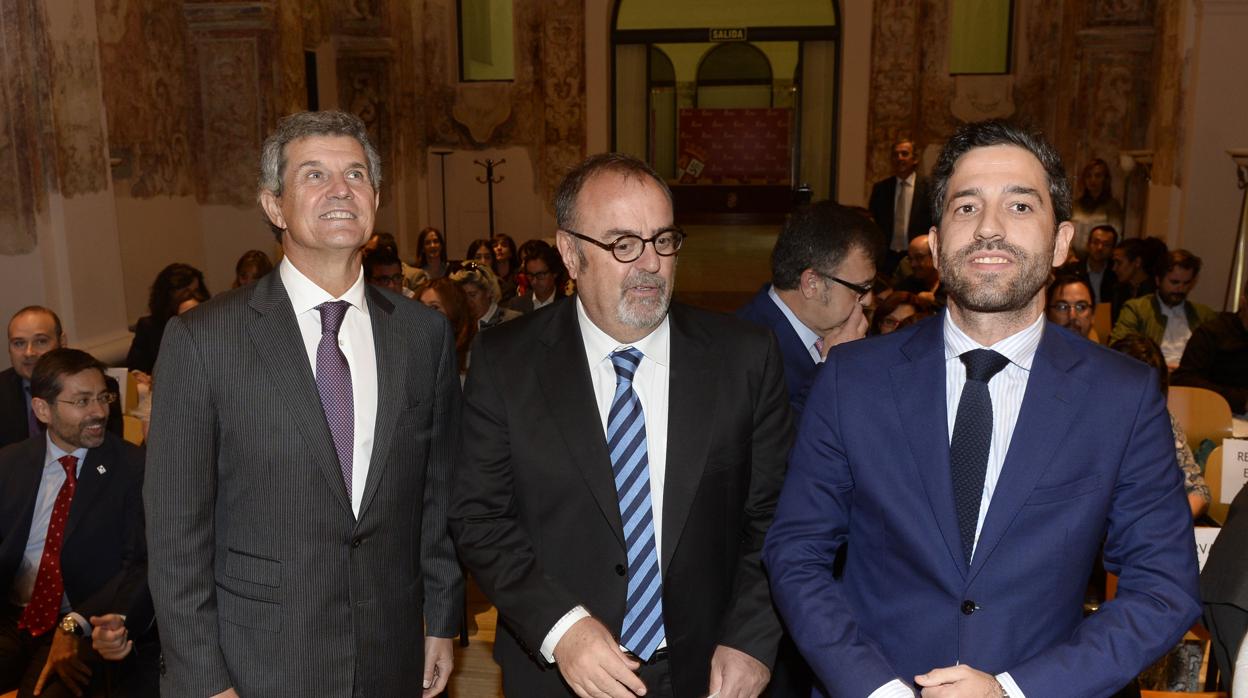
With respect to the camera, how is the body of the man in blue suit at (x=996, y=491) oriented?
toward the camera

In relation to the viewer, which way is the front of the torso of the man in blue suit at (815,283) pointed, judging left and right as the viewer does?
facing to the right of the viewer

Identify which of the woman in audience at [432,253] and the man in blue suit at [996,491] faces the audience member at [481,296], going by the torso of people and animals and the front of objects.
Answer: the woman in audience

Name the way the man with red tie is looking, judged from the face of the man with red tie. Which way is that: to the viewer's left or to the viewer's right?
to the viewer's right

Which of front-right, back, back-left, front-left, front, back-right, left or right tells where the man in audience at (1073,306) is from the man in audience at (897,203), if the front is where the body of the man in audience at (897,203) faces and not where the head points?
front

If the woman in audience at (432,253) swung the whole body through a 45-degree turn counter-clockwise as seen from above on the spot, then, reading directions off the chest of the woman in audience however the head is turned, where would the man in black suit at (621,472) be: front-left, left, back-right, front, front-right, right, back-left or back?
front-right

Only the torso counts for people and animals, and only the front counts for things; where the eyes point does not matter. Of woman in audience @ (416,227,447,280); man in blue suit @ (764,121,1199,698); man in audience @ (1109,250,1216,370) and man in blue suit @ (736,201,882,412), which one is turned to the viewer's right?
man in blue suit @ (736,201,882,412)

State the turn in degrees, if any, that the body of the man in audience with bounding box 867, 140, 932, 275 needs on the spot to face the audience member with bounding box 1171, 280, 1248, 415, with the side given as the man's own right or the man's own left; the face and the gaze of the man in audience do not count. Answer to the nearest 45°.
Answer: approximately 45° to the man's own left

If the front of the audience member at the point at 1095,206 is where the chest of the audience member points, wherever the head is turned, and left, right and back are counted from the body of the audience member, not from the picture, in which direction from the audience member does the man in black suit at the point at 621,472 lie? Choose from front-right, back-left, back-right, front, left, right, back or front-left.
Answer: front

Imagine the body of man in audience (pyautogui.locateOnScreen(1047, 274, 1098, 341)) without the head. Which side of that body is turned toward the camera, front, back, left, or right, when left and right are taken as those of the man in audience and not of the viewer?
front

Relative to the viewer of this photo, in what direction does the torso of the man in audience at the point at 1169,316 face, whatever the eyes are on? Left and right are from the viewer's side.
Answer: facing the viewer
